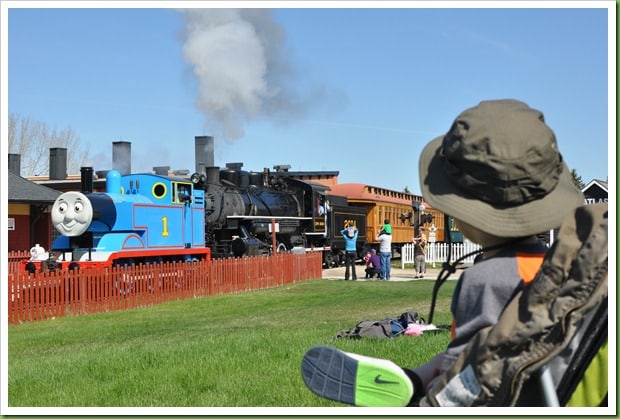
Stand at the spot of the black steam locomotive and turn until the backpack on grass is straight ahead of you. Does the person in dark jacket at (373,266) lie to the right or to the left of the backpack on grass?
left

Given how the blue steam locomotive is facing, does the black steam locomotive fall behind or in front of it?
behind

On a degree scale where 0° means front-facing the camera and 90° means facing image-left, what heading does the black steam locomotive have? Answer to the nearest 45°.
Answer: approximately 45°

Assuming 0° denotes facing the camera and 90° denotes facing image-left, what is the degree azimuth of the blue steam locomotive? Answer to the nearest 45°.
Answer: approximately 45°

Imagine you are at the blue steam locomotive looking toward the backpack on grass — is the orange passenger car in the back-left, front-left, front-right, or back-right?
back-left

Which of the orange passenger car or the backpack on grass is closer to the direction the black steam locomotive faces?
the backpack on grass

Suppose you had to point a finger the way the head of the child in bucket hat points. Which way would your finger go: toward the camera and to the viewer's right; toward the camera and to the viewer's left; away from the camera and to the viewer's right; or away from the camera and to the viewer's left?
away from the camera and to the viewer's left

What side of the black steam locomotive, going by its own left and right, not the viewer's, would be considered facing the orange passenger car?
back

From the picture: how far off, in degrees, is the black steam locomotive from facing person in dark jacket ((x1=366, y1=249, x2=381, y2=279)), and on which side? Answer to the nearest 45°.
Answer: approximately 90° to its left

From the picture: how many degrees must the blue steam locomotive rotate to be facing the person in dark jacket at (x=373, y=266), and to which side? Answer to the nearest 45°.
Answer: approximately 180°

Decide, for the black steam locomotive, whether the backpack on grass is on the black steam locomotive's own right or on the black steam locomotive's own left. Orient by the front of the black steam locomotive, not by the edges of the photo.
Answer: on the black steam locomotive's own left

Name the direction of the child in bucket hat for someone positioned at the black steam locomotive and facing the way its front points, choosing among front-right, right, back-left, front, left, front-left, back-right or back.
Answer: front-left

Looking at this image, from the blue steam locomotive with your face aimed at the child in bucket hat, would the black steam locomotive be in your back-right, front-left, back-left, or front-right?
back-left
